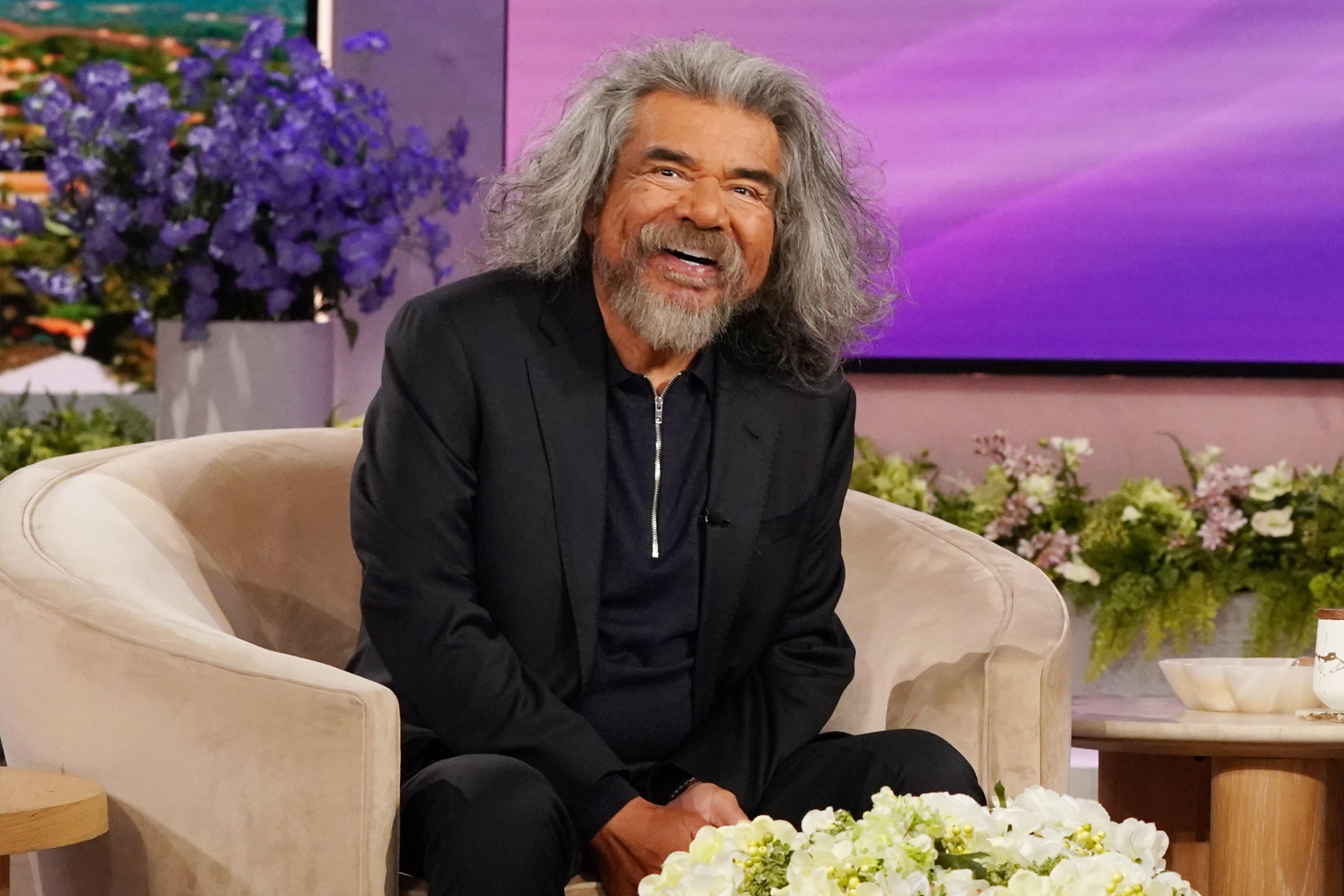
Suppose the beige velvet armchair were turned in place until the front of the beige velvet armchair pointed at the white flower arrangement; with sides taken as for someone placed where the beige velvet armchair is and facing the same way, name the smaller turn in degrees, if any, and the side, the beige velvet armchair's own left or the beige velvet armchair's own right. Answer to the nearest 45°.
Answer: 0° — it already faces it

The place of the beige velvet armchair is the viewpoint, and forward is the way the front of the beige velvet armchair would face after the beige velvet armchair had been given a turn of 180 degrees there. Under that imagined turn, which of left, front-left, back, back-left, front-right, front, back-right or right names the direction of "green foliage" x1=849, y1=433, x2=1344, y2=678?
right

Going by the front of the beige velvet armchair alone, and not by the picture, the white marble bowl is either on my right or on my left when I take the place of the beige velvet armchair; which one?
on my left

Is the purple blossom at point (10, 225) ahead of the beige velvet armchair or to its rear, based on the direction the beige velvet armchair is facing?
to the rear

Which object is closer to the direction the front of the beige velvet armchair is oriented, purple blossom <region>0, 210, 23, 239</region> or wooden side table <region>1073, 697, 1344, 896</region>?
the wooden side table

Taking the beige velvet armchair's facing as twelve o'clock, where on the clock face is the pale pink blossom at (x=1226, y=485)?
The pale pink blossom is roughly at 9 o'clock from the beige velvet armchair.

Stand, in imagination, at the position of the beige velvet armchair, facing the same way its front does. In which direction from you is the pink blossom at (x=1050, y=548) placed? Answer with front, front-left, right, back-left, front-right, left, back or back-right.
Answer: left

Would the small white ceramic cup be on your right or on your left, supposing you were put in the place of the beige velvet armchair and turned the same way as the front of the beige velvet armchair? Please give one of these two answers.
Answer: on your left

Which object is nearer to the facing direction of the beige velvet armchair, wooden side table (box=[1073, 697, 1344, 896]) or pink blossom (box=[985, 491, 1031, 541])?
the wooden side table

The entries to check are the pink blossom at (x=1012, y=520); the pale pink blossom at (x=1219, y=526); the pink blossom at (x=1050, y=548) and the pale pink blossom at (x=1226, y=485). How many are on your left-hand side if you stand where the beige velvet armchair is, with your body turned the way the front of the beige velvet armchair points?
4

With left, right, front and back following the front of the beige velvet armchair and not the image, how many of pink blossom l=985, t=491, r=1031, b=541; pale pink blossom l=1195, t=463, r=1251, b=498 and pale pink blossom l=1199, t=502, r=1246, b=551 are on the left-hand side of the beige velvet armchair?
3

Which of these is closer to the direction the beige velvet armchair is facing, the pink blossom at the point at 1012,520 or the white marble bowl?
the white marble bowl

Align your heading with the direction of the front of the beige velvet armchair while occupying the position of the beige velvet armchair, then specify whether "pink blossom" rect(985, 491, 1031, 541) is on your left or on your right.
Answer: on your left

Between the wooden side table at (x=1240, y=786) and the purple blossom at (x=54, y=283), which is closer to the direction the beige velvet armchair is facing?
the wooden side table

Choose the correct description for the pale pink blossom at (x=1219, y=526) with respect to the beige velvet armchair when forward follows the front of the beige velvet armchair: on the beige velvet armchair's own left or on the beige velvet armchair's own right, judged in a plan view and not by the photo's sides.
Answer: on the beige velvet armchair's own left
